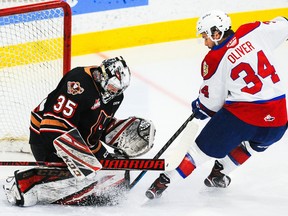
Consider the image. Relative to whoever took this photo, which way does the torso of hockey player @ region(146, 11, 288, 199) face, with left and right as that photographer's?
facing away from the viewer and to the left of the viewer

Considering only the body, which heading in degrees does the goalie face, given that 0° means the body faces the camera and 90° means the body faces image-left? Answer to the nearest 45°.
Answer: approximately 315°

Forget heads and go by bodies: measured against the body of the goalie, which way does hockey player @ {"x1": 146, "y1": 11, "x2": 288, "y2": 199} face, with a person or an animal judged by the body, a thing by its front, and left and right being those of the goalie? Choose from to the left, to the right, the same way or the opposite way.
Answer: the opposite way

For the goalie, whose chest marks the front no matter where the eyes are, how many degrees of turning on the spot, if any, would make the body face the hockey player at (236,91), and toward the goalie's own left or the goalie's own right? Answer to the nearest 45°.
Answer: approximately 45° to the goalie's own left

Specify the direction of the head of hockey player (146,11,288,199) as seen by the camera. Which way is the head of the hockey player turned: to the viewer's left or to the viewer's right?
to the viewer's left
